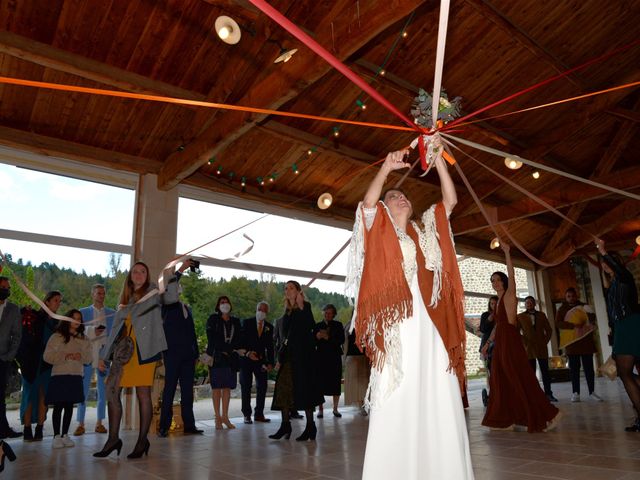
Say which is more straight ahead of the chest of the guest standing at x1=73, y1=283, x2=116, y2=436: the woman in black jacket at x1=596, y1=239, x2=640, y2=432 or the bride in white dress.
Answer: the bride in white dress

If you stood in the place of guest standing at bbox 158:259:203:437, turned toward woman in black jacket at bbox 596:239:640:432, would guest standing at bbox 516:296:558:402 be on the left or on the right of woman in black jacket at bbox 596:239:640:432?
left

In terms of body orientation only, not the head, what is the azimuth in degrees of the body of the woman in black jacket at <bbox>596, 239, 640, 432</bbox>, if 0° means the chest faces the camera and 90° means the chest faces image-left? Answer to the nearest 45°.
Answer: approximately 90°

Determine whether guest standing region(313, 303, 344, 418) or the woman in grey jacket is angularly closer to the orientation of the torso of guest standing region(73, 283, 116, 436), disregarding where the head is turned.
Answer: the woman in grey jacket

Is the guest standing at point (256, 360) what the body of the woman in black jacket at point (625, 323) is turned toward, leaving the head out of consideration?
yes

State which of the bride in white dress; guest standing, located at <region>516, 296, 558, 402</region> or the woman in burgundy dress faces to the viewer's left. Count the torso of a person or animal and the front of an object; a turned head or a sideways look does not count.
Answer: the woman in burgundy dress

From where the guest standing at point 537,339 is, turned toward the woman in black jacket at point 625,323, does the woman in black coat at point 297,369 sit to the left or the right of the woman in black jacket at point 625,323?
right

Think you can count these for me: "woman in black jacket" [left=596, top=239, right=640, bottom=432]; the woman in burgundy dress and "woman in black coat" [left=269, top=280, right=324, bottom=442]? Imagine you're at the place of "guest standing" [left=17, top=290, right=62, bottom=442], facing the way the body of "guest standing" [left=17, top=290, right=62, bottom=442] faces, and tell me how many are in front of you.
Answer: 3

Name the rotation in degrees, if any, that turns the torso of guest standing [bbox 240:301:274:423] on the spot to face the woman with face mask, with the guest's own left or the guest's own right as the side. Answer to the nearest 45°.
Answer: approximately 45° to the guest's own right

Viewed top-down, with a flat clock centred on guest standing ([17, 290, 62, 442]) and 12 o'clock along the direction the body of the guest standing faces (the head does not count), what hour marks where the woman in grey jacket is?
The woman in grey jacket is roughly at 1 o'clock from the guest standing.

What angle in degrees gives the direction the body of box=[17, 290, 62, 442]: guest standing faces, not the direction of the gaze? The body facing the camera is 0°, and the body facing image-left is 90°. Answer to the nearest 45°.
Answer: approximately 315°
